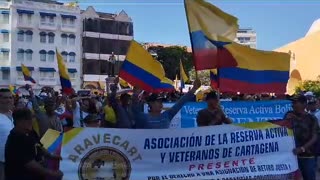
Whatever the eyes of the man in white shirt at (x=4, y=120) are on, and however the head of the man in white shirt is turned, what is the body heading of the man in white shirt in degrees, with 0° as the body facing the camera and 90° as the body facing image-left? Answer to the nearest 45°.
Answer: approximately 315°

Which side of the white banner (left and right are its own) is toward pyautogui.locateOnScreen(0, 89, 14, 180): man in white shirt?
right

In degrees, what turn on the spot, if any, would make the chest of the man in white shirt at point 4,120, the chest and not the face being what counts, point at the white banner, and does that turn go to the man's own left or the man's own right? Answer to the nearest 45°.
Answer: approximately 45° to the man's own left

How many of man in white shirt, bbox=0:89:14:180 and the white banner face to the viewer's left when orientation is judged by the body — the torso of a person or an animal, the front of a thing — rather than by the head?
0

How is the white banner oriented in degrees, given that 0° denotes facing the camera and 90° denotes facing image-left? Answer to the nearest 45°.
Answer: approximately 0°
